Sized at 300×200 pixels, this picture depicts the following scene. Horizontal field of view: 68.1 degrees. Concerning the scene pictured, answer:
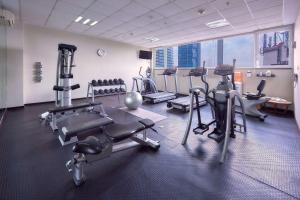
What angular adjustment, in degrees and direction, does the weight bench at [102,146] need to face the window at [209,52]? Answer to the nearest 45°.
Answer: approximately 180°

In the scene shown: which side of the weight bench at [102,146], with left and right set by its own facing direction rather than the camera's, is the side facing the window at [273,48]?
back

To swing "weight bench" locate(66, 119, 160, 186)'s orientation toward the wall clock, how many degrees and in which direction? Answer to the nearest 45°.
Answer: approximately 135° to its right

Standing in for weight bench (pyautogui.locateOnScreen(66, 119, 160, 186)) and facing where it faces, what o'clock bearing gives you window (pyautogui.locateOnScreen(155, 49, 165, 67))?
The window is roughly at 5 o'clock from the weight bench.

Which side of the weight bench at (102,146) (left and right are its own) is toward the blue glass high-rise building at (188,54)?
back

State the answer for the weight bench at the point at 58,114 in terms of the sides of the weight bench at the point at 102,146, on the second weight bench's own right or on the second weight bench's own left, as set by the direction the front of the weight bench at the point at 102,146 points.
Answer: on the second weight bench's own right

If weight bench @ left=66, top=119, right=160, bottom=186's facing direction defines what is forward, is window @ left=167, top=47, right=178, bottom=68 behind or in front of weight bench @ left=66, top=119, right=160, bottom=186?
behind

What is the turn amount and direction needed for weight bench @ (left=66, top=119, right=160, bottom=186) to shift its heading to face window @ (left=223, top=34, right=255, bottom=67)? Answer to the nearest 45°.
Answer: approximately 180°

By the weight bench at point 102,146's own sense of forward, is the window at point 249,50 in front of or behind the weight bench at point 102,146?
behind

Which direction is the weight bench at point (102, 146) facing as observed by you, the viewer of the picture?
facing the viewer and to the left of the viewer
